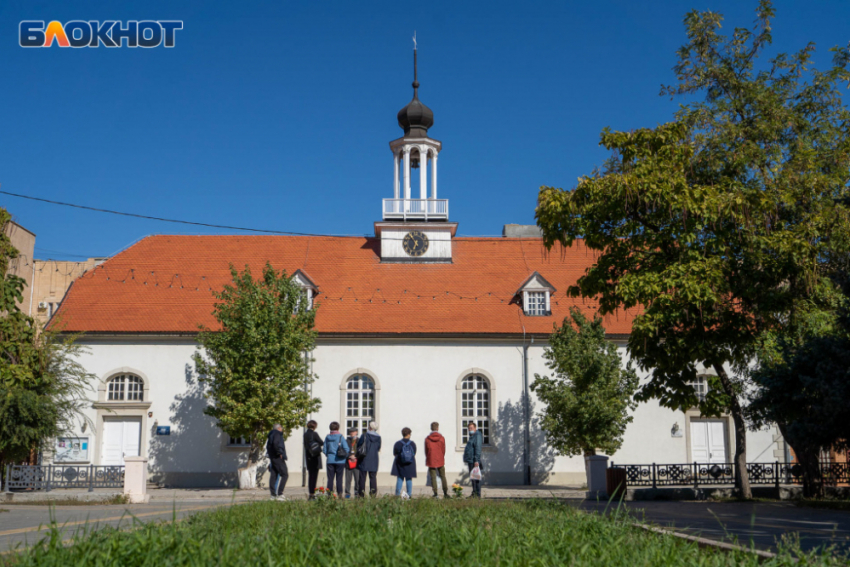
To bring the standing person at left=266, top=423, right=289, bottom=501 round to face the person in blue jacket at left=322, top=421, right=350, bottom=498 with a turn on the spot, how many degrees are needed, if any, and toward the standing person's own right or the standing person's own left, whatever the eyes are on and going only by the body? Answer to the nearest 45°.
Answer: approximately 45° to the standing person's own right

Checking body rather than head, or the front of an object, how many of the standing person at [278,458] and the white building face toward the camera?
1

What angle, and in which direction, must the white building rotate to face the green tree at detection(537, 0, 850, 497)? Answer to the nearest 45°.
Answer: approximately 45° to its left

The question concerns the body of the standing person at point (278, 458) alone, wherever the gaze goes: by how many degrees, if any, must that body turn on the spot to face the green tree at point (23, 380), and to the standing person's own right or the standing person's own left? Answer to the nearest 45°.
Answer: approximately 135° to the standing person's own left

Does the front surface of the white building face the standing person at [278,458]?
yes

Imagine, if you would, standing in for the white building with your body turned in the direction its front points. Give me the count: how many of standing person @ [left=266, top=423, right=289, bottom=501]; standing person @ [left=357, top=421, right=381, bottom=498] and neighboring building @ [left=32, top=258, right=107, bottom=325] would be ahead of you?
2
